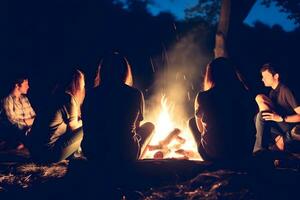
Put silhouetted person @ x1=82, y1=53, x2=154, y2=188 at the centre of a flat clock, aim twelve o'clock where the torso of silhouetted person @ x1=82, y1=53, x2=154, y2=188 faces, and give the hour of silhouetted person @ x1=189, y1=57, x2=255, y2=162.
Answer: silhouetted person @ x1=189, y1=57, x2=255, y2=162 is roughly at 3 o'clock from silhouetted person @ x1=82, y1=53, x2=154, y2=188.

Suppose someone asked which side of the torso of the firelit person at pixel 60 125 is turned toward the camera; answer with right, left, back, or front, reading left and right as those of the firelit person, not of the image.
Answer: right

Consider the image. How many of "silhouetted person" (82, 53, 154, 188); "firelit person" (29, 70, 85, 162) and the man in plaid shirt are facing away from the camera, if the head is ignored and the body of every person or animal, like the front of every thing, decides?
1

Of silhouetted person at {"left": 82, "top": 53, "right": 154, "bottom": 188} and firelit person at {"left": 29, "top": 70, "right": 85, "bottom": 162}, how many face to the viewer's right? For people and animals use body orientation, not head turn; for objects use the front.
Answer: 1

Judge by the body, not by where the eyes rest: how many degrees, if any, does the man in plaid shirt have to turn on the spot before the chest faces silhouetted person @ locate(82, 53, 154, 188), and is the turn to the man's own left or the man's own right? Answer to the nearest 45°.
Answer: approximately 45° to the man's own right

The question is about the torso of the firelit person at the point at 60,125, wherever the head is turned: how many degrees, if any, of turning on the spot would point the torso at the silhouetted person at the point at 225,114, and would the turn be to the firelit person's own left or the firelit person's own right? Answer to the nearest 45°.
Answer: approximately 45° to the firelit person's own right

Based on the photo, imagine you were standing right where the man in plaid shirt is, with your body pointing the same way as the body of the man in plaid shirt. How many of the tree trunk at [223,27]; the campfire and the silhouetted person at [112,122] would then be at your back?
0

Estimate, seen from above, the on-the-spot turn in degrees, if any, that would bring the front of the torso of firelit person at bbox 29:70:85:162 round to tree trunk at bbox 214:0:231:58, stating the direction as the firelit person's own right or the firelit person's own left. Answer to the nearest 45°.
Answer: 0° — they already face it

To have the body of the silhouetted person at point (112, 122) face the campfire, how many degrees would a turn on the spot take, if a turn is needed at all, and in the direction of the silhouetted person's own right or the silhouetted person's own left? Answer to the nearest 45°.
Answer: approximately 45° to the silhouetted person's own right

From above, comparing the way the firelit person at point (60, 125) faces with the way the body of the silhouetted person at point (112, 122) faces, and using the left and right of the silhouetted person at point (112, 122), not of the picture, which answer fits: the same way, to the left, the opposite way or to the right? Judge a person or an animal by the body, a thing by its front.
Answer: to the right

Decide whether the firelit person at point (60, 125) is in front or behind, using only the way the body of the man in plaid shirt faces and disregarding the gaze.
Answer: in front

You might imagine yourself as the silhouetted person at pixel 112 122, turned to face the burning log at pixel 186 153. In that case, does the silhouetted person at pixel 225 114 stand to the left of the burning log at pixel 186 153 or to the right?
right

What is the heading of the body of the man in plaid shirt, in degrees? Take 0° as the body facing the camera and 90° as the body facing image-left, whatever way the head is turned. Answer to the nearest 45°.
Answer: approximately 315°

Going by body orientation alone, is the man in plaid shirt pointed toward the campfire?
yes

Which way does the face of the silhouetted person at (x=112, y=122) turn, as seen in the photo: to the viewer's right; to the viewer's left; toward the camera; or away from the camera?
away from the camera

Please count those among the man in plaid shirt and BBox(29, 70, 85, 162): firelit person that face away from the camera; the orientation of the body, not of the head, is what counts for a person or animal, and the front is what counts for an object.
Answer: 0

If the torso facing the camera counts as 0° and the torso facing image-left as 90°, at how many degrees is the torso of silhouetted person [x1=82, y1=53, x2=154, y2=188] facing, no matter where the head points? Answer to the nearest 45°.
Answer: approximately 180°

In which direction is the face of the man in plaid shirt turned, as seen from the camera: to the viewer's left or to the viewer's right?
to the viewer's right
